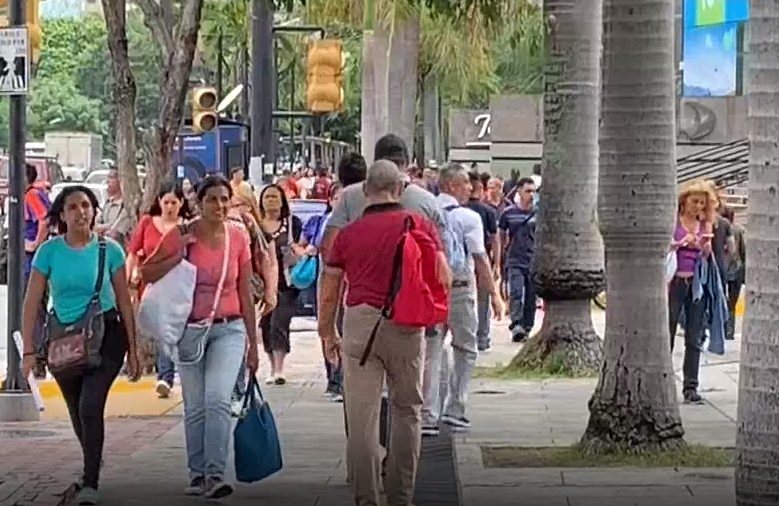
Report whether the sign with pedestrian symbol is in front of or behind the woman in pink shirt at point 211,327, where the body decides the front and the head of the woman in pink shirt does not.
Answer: behind

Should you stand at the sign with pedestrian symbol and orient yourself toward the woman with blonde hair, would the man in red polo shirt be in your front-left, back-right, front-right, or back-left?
front-right

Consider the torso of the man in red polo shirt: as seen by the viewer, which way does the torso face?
away from the camera

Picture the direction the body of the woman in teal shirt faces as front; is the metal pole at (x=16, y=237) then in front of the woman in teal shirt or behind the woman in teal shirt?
behind

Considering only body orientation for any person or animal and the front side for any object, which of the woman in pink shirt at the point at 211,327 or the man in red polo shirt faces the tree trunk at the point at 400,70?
the man in red polo shirt

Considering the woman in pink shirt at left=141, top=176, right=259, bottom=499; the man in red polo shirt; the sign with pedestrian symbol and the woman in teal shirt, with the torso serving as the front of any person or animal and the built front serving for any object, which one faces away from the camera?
the man in red polo shirt

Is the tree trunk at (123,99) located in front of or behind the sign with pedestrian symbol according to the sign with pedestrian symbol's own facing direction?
behind

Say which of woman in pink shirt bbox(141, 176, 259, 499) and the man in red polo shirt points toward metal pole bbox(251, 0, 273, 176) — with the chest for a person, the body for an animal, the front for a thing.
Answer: the man in red polo shirt

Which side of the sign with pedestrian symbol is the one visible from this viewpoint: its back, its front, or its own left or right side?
front

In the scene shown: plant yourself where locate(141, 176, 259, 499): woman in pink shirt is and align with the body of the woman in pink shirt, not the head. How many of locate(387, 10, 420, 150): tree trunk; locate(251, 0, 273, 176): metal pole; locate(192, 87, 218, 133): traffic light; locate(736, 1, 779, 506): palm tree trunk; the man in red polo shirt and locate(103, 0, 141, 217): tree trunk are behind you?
4

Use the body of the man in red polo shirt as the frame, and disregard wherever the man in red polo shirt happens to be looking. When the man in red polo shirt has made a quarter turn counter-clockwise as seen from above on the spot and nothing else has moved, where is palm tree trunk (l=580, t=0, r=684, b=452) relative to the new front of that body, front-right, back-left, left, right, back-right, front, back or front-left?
back-right

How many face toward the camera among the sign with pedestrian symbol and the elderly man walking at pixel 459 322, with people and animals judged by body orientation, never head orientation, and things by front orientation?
1

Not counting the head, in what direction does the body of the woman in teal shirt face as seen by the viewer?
toward the camera

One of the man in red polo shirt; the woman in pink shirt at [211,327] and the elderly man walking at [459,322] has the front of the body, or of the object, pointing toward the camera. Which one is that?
the woman in pink shirt

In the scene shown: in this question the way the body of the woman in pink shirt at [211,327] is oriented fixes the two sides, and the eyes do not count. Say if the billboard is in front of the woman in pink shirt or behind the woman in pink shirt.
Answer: behind

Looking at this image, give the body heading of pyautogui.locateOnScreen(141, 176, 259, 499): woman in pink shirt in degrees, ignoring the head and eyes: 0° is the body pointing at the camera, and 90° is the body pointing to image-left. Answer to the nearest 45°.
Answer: approximately 0°

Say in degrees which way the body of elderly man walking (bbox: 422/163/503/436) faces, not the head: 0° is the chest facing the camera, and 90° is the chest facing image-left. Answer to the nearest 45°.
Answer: approximately 225°

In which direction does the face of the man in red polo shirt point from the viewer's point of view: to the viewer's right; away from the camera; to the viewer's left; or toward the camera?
away from the camera
